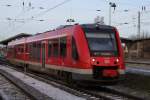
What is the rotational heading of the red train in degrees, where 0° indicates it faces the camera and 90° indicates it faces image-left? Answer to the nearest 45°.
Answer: approximately 315°
